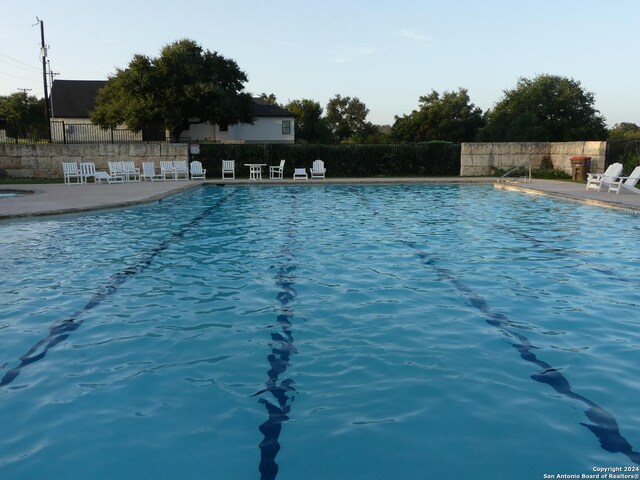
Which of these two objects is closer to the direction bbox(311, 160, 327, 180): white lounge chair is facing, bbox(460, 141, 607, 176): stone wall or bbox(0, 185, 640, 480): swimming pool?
the swimming pool

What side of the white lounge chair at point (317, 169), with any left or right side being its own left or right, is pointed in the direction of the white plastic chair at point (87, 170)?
right

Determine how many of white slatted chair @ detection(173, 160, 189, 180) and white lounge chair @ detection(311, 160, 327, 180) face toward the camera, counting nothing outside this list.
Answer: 2

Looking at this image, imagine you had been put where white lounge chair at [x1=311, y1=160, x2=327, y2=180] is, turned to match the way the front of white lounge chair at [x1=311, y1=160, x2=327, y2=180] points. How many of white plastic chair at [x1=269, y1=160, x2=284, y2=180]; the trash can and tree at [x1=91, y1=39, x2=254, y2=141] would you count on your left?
1

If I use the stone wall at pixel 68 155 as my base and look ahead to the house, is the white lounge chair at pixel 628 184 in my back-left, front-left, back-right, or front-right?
back-right

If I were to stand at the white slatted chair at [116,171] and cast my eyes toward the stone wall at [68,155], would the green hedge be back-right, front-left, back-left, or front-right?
back-right

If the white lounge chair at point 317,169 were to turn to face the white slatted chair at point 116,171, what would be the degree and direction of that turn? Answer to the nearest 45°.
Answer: approximately 90° to its right

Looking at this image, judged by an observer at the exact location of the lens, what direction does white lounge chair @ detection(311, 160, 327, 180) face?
facing the viewer

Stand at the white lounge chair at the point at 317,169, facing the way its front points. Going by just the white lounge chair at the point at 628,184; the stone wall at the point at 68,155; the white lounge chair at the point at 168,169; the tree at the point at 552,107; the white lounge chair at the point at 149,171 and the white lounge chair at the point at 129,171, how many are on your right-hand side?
4

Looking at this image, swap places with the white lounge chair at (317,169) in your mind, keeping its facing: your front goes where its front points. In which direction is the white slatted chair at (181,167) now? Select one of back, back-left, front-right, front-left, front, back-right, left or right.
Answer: right

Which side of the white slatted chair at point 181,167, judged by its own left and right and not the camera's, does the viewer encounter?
front

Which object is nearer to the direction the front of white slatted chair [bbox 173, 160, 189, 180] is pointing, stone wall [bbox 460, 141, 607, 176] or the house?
the stone wall

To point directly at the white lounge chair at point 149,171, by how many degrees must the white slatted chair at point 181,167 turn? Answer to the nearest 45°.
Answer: approximately 45° to its right

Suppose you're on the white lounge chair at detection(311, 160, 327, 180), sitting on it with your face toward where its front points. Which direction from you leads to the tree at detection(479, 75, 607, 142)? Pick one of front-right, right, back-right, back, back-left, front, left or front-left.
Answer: back-left

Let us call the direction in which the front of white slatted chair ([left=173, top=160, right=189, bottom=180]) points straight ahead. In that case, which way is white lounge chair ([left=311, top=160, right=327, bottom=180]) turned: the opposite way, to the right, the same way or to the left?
the same way

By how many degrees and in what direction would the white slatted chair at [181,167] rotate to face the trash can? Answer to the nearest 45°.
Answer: approximately 90° to its left

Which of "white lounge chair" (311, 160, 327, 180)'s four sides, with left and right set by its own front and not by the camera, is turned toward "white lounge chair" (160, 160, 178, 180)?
right

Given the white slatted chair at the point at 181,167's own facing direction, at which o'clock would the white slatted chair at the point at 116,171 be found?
the white slatted chair at the point at 116,171 is roughly at 2 o'clock from the white slatted chair at the point at 181,167.

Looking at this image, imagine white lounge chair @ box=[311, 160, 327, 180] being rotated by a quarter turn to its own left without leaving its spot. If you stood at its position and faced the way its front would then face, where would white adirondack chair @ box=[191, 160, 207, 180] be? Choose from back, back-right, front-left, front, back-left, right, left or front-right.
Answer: back
